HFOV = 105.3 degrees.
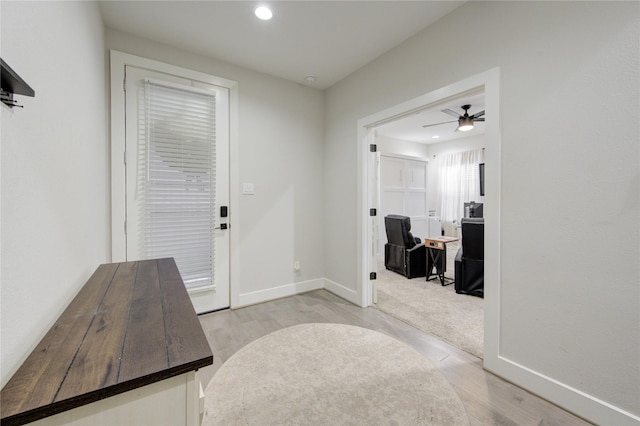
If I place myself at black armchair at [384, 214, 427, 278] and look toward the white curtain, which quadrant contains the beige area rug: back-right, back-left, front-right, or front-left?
back-right

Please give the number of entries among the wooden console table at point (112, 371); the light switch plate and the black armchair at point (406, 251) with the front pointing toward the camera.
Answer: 1

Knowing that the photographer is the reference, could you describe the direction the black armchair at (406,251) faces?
facing away from the viewer and to the right of the viewer

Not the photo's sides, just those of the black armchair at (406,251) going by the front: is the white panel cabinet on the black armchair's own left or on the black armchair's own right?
on the black armchair's own left

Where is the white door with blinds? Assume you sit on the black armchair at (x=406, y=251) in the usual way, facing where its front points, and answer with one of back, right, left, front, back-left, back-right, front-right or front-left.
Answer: back

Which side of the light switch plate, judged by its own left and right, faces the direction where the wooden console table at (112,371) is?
front

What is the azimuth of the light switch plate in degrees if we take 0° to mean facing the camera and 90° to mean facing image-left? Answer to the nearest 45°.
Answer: approximately 0°

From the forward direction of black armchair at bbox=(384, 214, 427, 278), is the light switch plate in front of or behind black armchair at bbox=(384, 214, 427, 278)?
behind

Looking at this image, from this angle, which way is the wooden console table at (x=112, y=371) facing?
to the viewer's right

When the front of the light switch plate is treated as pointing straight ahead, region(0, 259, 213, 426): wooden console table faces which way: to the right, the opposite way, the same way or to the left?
to the left

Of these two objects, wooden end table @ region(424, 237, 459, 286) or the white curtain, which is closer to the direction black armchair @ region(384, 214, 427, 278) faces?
the white curtain

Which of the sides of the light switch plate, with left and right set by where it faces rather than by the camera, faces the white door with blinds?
right

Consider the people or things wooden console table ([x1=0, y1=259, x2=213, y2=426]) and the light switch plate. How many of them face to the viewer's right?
1
